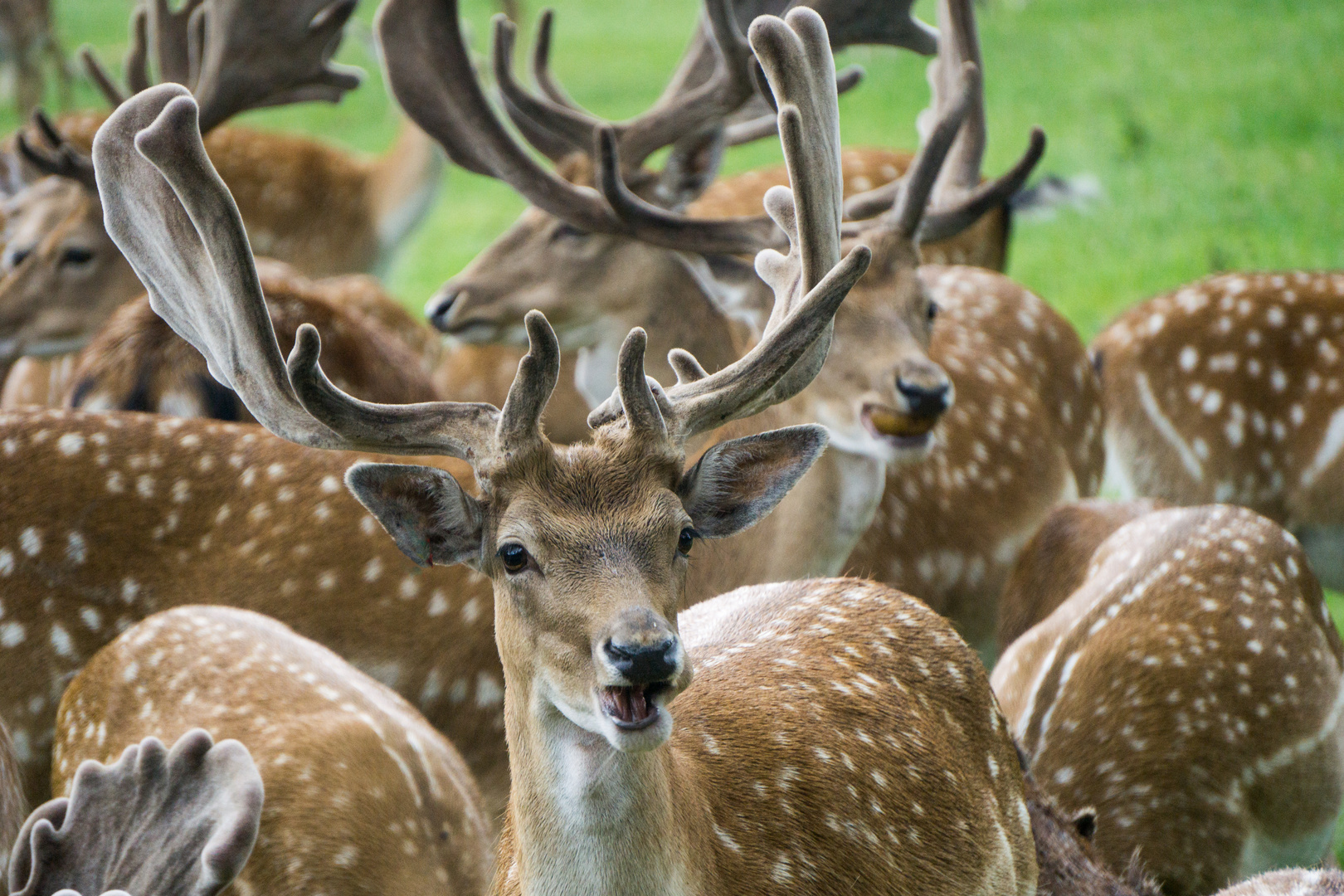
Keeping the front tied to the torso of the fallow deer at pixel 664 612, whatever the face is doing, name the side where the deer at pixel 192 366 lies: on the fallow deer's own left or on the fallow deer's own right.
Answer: on the fallow deer's own right

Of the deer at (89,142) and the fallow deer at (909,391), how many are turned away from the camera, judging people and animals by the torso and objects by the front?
0

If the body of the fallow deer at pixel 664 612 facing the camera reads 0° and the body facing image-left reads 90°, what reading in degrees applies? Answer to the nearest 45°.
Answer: approximately 45°

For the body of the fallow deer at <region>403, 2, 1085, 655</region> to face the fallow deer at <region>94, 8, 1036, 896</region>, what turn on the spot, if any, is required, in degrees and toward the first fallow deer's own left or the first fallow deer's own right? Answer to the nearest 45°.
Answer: approximately 45° to the first fallow deer's own left

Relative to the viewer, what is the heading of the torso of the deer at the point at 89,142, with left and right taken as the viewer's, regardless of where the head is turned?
facing the viewer and to the left of the viewer

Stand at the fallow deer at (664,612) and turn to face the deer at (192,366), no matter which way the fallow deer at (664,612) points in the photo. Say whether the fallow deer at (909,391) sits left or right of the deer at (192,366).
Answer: right

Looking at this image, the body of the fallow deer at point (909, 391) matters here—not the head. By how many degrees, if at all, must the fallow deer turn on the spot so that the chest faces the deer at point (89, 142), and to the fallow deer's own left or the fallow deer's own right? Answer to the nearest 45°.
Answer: approximately 45° to the fallow deer's own right

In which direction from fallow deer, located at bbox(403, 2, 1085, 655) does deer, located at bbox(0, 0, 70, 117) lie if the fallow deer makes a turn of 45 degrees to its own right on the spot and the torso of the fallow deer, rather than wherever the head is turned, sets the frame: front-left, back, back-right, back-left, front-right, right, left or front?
front-right
